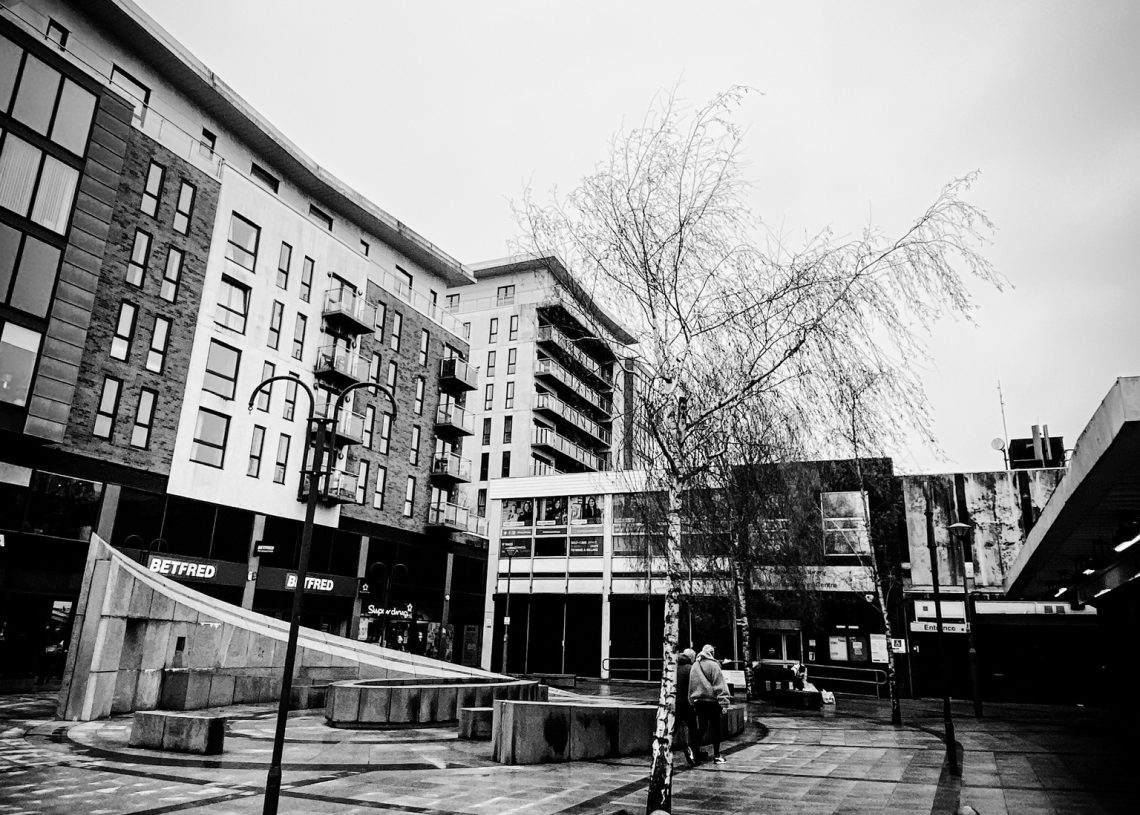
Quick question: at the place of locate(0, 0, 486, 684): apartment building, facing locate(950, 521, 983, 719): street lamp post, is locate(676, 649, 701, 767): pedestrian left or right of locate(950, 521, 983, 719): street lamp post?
right

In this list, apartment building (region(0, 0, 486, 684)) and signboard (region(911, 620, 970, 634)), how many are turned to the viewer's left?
0

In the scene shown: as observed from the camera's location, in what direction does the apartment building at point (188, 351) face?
facing the viewer and to the right of the viewer

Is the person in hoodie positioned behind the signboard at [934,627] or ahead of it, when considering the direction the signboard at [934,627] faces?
ahead

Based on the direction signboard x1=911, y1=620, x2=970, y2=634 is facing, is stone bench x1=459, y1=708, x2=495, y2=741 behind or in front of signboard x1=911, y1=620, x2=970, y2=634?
in front

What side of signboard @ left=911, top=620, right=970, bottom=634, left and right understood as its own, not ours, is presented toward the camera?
front

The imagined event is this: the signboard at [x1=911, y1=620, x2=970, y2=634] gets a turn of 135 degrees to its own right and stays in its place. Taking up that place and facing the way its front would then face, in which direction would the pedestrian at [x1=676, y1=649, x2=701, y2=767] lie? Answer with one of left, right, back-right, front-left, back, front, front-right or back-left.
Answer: back-left

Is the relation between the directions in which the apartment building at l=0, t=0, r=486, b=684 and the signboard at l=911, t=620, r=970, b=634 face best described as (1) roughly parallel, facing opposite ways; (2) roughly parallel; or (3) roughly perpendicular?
roughly perpendicular

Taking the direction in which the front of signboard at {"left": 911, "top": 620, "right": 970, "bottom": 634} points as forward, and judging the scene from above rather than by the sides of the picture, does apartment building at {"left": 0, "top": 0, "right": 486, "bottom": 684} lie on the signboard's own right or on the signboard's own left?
on the signboard's own right
